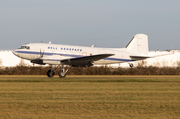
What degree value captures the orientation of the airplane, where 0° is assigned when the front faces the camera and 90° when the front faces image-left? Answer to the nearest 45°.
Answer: approximately 90°
